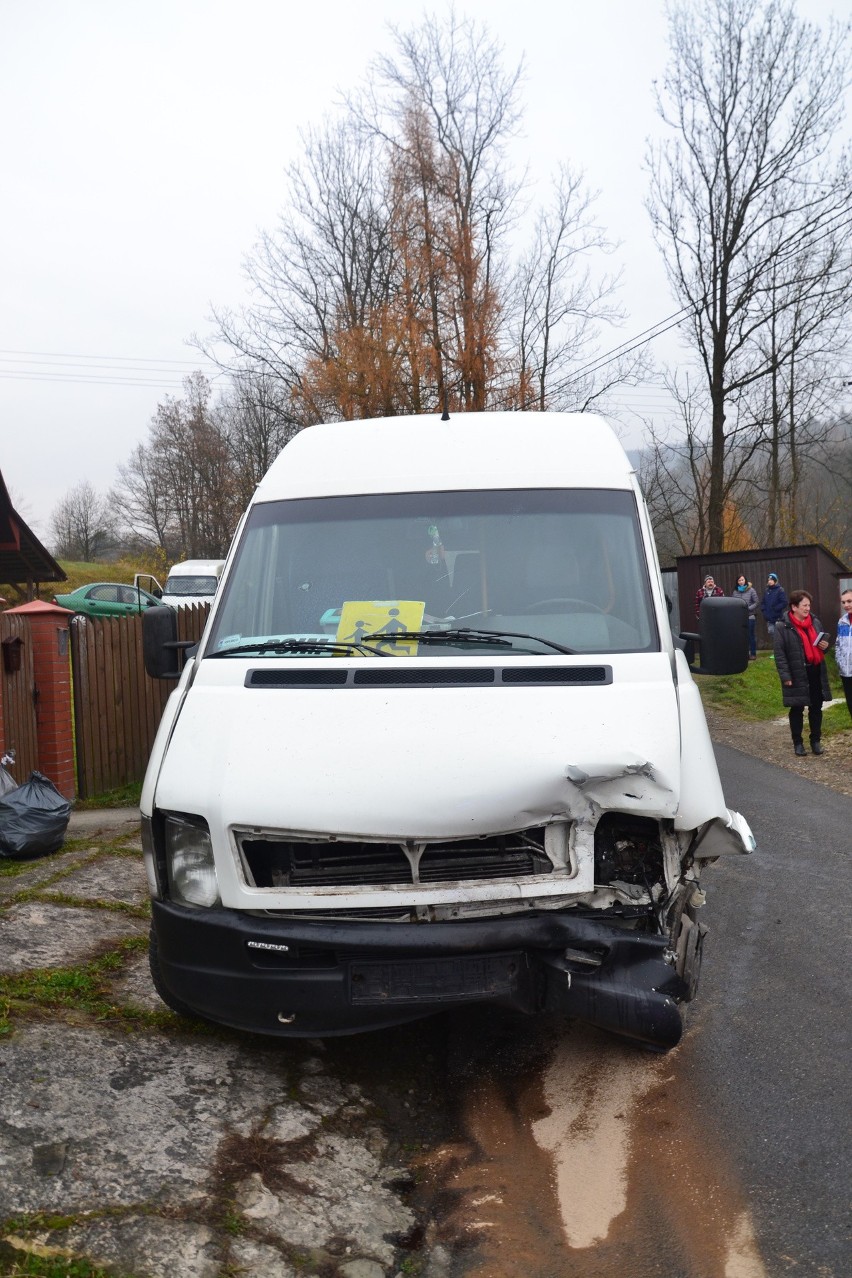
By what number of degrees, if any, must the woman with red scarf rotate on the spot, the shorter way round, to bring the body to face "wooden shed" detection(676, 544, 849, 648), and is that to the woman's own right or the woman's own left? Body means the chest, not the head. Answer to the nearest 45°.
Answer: approximately 135° to the woman's own left

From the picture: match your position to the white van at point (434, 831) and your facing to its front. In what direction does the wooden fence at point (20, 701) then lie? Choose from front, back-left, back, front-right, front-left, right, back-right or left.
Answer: back-right

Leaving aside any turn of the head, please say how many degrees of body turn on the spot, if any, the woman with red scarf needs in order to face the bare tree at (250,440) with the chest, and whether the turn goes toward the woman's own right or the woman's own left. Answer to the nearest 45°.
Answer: approximately 180°

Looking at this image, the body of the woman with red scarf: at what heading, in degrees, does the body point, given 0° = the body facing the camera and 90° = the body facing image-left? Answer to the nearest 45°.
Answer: approximately 315°

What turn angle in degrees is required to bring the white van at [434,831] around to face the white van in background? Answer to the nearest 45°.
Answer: approximately 180°

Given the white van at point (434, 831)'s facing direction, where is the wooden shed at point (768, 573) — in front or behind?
behind

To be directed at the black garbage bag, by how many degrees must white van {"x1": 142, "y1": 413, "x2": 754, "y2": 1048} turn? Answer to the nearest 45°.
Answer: approximately 135° to its right

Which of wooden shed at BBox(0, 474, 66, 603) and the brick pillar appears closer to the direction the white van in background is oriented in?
the brick pillar

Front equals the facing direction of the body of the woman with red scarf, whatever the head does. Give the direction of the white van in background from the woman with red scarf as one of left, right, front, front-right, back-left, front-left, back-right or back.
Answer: back
